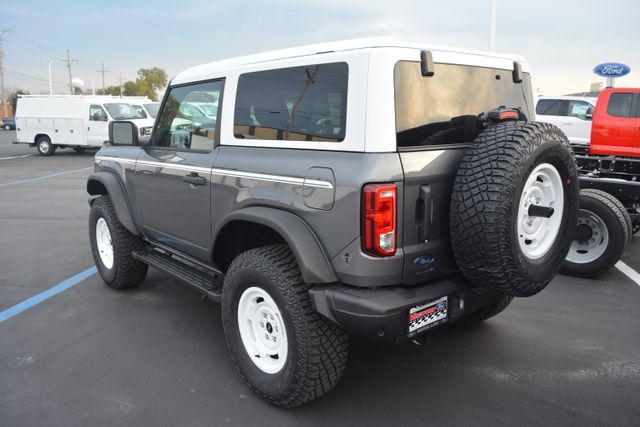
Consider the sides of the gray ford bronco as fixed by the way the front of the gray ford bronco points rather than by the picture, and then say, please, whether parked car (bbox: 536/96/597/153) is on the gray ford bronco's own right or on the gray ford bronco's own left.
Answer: on the gray ford bronco's own right

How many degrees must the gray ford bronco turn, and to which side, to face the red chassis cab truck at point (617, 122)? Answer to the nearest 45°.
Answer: approximately 90° to its right

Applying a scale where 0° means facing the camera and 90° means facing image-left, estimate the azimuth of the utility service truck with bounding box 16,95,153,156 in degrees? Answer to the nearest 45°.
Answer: approximately 315°

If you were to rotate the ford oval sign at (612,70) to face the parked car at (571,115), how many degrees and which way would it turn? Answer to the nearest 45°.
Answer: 0° — it already faces it

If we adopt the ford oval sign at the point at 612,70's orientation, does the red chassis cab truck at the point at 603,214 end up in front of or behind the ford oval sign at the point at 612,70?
in front

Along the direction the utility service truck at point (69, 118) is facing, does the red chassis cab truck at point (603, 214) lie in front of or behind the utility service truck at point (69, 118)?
in front

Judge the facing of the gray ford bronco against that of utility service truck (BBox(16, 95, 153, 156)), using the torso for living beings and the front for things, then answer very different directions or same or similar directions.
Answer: very different directions

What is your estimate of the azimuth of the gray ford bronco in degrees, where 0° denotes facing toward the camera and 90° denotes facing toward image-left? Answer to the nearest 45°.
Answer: approximately 135°

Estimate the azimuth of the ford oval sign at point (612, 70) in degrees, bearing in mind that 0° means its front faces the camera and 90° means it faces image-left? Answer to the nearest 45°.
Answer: approximately 0°

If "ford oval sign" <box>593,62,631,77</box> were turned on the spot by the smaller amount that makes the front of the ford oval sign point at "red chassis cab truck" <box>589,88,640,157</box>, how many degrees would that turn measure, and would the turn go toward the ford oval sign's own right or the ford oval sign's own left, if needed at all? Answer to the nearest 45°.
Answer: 0° — it already faces it

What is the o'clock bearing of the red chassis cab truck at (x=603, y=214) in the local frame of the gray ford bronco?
The red chassis cab truck is roughly at 3 o'clock from the gray ford bronco.

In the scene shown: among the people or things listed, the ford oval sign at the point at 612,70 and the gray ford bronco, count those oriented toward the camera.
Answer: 1

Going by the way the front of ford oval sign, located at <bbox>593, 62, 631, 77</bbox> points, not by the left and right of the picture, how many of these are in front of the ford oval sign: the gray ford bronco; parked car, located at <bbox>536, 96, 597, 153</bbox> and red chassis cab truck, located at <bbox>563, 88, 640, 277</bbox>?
3

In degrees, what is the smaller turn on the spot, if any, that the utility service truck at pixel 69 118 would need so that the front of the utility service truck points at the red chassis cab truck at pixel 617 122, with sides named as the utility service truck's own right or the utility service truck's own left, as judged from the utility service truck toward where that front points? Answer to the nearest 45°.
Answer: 0° — it already faces it
